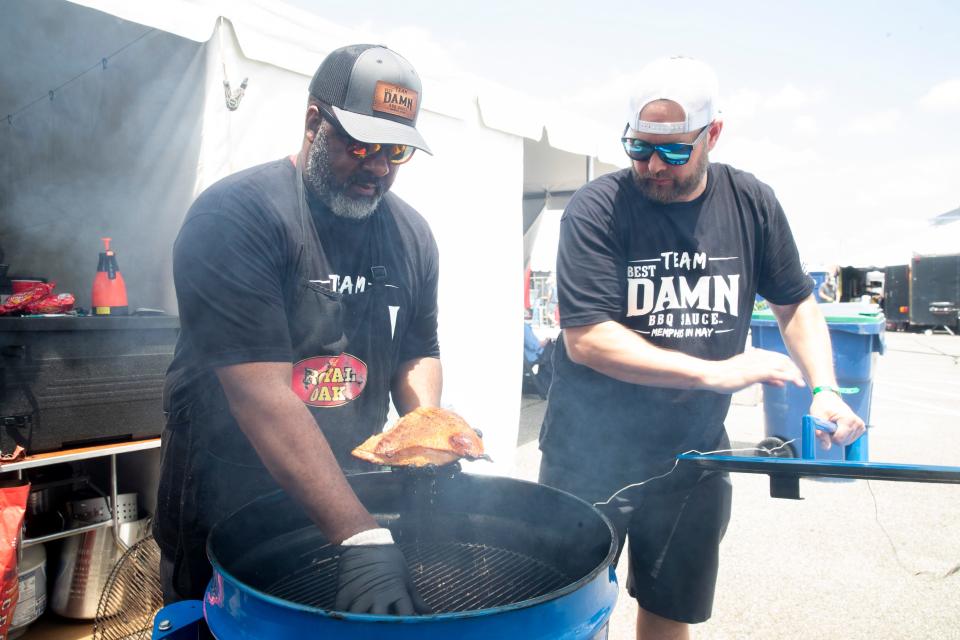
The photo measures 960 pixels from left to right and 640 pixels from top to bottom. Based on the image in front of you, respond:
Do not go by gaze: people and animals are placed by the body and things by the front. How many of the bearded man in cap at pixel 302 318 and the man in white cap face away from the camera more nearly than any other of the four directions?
0

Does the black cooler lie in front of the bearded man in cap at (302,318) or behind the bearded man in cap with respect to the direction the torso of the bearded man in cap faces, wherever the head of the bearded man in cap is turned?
behind

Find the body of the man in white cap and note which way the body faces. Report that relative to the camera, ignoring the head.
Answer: toward the camera

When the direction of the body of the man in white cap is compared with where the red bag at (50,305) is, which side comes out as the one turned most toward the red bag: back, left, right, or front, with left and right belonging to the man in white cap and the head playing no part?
right

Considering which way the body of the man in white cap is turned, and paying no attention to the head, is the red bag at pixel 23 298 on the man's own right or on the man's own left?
on the man's own right

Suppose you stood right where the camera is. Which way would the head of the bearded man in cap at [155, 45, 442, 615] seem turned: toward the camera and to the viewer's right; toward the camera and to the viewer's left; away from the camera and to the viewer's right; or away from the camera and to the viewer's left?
toward the camera and to the viewer's right

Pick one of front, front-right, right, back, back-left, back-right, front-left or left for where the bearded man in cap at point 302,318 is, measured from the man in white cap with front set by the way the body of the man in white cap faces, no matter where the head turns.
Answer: front-right

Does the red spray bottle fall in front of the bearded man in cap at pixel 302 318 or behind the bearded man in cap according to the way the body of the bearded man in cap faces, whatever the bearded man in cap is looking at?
behind

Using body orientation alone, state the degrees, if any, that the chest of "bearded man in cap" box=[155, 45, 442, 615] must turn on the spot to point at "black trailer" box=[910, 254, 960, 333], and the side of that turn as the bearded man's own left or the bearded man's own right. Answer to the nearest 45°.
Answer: approximately 90° to the bearded man's own left
